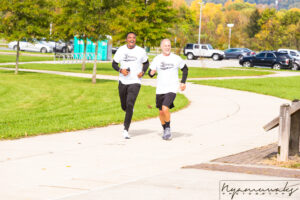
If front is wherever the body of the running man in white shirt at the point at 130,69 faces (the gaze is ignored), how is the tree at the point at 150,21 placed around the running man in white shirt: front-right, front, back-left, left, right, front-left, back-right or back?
back

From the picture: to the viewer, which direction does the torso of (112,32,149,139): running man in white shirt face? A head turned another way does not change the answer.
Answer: toward the camera

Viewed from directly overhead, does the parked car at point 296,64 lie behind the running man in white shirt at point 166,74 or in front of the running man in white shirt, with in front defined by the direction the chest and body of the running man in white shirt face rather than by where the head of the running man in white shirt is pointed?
behind

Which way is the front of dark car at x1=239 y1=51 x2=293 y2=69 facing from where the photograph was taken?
facing away from the viewer and to the left of the viewer

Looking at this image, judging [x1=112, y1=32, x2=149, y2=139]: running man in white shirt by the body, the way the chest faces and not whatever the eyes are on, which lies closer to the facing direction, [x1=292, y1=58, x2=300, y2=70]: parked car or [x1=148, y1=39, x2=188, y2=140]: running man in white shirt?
the running man in white shirt

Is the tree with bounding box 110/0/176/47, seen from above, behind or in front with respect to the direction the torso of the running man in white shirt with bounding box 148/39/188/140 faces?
behind

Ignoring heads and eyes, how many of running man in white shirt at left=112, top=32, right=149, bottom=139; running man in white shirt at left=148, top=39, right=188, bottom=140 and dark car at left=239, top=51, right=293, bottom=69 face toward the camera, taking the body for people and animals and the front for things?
2

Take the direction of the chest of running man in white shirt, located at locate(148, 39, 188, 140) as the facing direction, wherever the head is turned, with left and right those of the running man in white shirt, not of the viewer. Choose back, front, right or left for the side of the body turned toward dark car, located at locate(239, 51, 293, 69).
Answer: back

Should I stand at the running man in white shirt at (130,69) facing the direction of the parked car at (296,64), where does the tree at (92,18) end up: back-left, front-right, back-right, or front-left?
front-left

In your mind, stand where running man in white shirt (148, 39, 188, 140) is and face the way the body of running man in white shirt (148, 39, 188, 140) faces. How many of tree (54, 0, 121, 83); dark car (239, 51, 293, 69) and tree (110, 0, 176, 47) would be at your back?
3

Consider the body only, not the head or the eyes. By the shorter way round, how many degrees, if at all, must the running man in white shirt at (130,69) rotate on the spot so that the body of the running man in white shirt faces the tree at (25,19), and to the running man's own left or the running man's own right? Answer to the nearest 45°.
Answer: approximately 180°

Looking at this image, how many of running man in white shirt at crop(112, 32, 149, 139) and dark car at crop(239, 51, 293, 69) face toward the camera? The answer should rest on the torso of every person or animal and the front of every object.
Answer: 1

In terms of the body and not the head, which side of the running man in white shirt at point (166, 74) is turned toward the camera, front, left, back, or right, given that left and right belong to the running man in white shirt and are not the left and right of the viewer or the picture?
front
